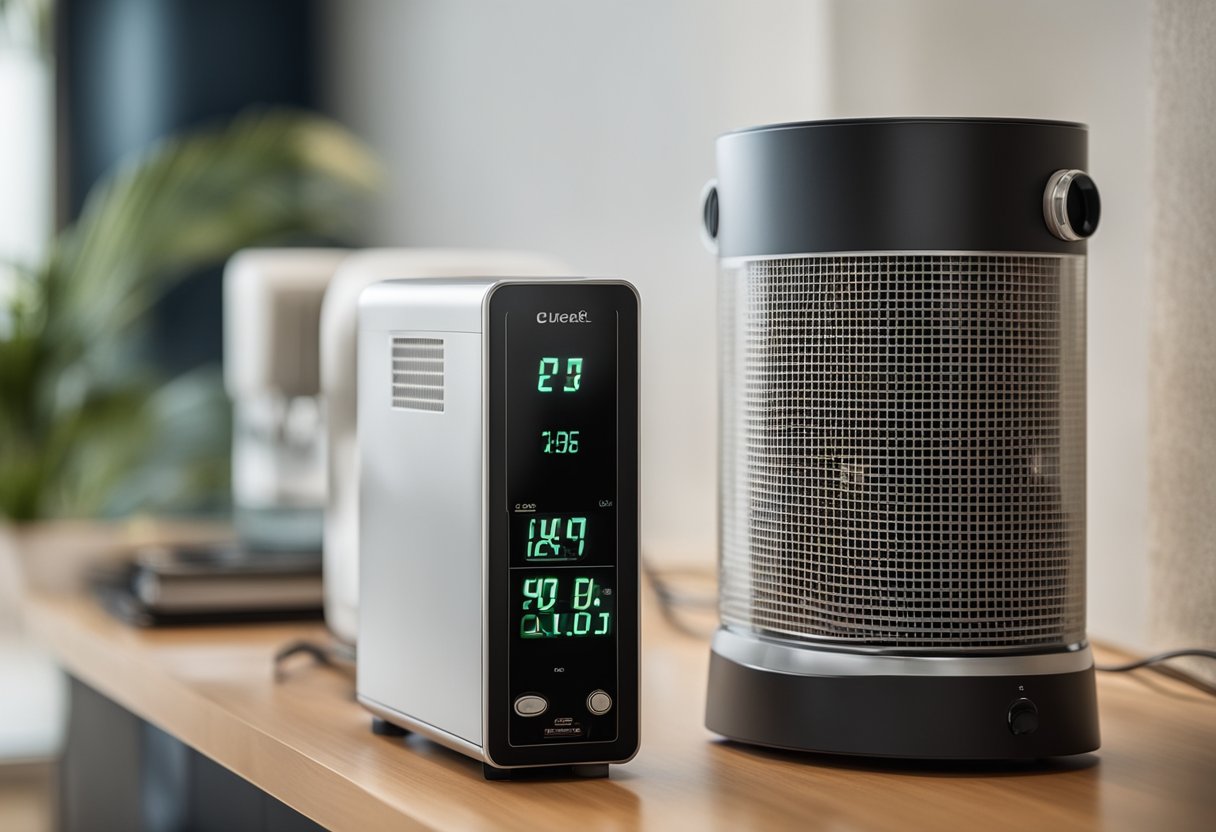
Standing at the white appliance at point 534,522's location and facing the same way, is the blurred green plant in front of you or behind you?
behind

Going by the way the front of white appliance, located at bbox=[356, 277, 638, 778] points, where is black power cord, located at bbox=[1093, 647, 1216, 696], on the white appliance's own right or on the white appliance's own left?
on the white appliance's own left
